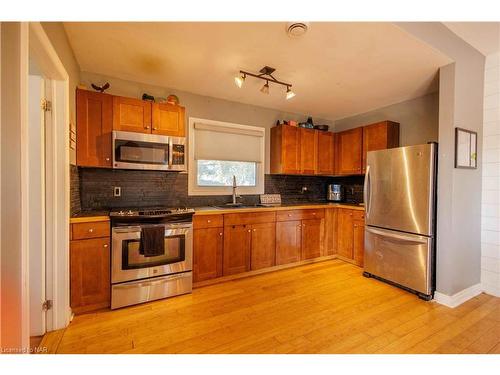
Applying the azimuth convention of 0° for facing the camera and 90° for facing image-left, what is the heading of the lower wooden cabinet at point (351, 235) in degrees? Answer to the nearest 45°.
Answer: approximately 45°

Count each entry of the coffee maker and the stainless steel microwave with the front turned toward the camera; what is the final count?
2

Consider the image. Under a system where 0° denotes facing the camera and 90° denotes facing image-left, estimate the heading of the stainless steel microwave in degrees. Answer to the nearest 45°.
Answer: approximately 0°

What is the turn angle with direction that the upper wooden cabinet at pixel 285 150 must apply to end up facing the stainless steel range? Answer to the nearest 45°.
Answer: approximately 90° to its right
